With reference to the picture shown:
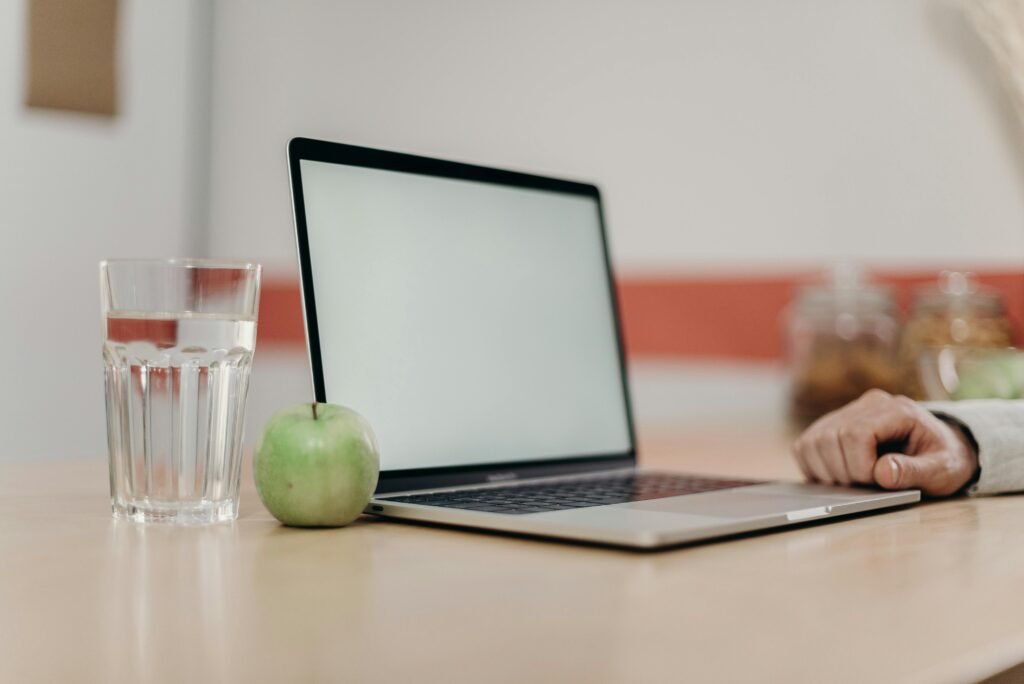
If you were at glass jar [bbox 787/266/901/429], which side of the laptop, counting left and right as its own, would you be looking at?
left

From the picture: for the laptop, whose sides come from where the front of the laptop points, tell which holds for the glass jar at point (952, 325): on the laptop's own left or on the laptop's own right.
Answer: on the laptop's own left

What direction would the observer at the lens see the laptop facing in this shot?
facing the viewer and to the right of the viewer

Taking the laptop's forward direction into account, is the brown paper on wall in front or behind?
behind
